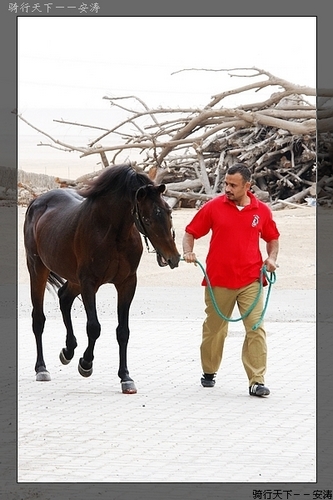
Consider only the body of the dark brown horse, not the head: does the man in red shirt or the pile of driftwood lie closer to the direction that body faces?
the man in red shirt

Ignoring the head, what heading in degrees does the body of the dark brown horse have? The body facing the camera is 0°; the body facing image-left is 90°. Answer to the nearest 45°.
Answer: approximately 315°

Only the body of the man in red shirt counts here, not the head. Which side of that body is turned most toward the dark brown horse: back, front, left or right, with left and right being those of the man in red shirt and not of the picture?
right

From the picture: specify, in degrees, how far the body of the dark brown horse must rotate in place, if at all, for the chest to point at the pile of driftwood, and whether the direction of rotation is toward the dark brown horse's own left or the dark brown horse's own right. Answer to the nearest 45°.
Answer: approximately 135° to the dark brown horse's own left

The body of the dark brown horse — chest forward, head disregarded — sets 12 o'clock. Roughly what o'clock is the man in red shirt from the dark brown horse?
The man in red shirt is roughly at 11 o'clock from the dark brown horse.

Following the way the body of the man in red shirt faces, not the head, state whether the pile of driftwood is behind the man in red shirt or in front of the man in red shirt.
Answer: behind
